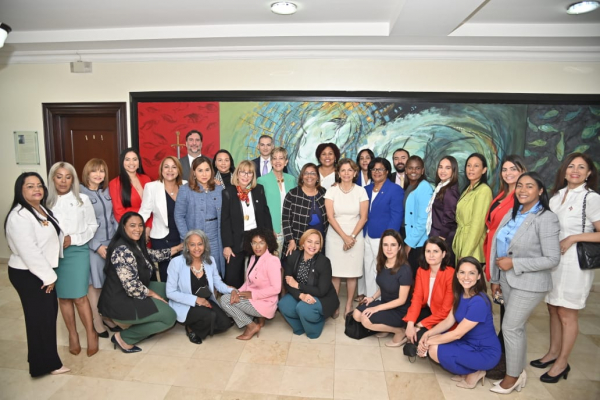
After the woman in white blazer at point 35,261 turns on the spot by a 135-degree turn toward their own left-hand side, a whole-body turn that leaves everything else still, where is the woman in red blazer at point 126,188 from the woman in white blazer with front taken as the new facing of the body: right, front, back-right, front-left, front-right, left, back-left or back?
front-right

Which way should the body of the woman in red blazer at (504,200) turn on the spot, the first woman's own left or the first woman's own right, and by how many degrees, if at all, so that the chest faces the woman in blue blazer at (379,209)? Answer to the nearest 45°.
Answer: approximately 45° to the first woman's own right

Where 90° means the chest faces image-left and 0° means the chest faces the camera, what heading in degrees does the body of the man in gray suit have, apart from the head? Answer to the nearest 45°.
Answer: approximately 0°

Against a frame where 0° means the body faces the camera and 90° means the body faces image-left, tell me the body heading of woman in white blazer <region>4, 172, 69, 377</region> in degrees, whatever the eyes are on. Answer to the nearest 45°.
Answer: approximately 315°
